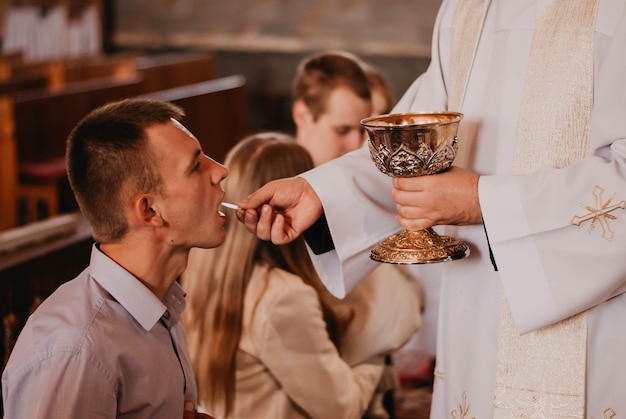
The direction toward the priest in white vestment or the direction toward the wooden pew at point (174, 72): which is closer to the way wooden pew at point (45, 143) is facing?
the priest in white vestment

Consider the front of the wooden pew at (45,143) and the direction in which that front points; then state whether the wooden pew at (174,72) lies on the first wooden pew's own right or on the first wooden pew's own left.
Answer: on the first wooden pew's own left

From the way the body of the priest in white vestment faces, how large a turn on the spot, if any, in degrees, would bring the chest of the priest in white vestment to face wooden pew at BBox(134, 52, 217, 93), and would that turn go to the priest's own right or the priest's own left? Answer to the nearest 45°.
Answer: approximately 90° to the priest's own right

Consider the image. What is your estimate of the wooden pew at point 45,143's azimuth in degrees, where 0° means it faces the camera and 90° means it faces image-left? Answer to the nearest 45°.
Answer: approximately 315°

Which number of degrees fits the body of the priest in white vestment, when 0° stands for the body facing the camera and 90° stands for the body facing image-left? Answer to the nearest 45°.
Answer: approximately 45°
